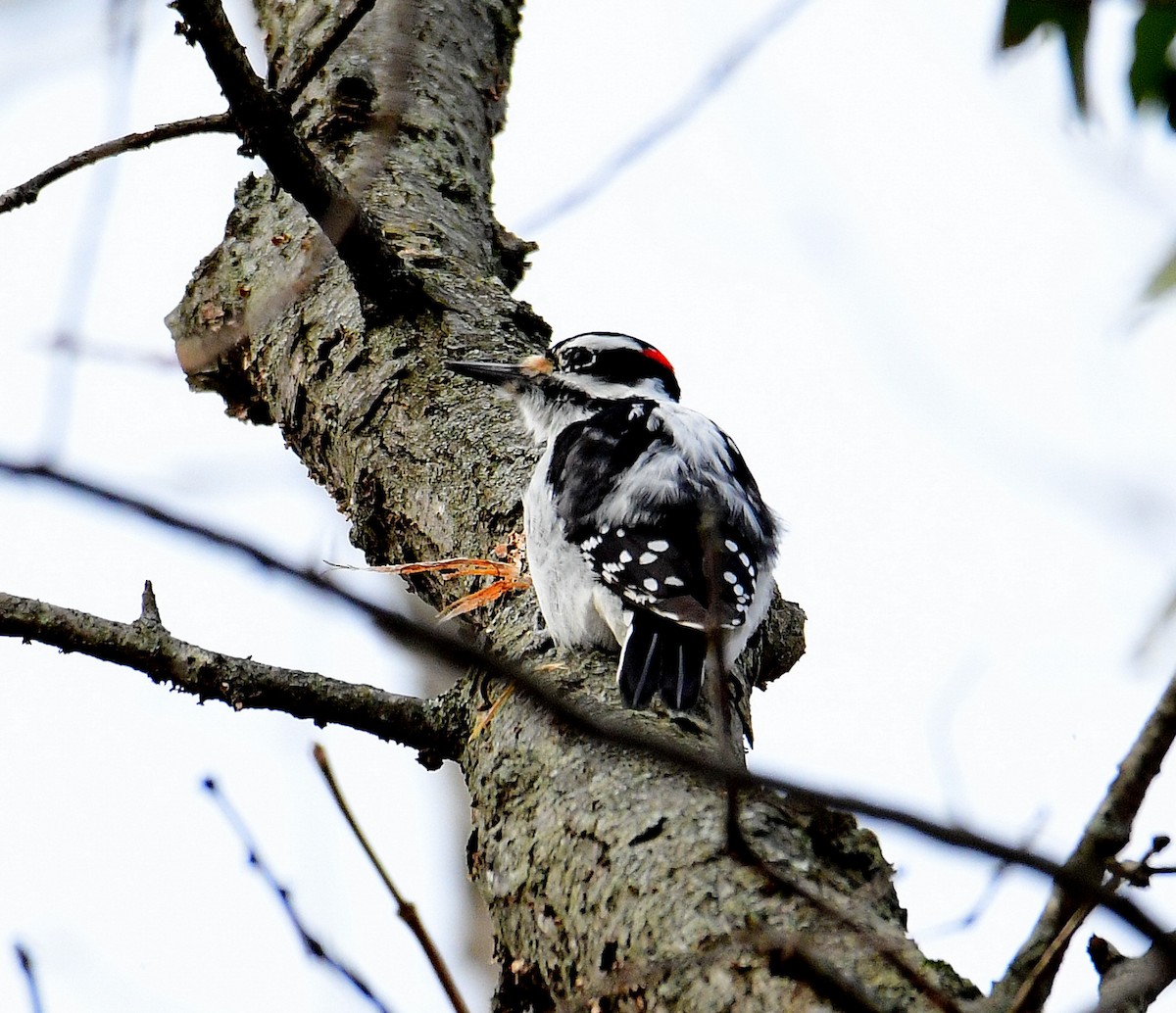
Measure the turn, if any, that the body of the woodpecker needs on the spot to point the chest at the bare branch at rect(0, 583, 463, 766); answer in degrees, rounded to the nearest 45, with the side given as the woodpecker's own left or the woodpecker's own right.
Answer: approximately 90° to the woodpecker's own left

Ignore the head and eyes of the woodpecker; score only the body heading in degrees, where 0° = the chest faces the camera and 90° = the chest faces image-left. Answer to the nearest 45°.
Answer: approximately 135°

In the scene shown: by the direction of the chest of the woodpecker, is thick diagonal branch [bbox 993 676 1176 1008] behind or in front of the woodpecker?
behind

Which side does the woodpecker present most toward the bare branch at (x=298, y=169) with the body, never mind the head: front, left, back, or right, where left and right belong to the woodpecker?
left

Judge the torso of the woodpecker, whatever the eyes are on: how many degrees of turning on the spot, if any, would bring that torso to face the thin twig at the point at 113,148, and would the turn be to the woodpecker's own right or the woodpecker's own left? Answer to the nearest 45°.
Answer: approximately 90° to the woodpecker's own left

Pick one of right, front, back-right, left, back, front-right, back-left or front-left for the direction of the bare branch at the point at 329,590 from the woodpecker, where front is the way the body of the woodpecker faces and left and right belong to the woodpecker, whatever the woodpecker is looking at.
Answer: back-left
